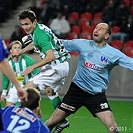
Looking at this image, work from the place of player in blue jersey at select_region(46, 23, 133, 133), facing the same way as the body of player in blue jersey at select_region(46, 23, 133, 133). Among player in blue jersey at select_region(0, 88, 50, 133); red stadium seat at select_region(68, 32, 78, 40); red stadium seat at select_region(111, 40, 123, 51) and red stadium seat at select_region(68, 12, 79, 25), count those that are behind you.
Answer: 3

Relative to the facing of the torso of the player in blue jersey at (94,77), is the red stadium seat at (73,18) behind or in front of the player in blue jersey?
behind

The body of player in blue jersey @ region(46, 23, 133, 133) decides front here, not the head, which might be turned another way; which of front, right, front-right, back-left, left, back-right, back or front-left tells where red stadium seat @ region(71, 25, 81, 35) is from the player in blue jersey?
back

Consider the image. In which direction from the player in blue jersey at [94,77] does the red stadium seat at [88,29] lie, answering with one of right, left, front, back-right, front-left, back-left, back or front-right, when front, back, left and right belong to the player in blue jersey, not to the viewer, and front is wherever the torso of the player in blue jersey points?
back

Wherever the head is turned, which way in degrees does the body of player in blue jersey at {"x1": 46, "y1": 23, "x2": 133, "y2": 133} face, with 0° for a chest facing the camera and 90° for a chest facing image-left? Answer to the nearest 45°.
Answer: approximately 0°

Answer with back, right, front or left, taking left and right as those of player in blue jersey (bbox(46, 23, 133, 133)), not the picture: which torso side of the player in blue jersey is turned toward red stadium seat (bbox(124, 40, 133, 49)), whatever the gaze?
back

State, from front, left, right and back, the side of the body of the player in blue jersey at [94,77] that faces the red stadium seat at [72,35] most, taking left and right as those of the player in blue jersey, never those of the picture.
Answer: back

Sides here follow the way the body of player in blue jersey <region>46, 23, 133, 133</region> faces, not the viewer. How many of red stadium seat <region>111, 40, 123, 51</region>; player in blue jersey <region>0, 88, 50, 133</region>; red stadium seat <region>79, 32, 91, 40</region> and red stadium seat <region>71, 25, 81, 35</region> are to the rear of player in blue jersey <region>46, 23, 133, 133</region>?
3

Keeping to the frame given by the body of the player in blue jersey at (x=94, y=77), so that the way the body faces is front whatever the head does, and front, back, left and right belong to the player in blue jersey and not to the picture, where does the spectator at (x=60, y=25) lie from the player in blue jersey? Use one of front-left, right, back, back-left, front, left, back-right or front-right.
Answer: back

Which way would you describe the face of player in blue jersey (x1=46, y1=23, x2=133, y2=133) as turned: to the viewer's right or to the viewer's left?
to the viewer's left

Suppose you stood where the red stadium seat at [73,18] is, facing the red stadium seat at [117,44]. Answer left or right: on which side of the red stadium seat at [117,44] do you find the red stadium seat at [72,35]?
right

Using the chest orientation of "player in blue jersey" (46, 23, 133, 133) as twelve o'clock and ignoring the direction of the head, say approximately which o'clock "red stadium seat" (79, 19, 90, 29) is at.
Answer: The red stadium seat is roughly at 6 o'clock from the player in blue jersey.

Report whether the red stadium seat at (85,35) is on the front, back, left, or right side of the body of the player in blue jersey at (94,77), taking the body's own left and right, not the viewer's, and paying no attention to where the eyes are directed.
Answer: back

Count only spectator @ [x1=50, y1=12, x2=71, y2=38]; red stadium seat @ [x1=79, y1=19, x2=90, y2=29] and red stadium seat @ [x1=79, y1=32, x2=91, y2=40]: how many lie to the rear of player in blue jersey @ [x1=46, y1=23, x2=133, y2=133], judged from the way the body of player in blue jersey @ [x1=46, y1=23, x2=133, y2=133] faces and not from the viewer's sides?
3
